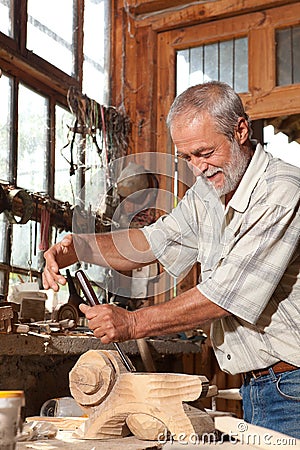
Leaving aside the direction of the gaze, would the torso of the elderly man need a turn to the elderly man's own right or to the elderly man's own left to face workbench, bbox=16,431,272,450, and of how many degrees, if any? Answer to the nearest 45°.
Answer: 0° — they already face it

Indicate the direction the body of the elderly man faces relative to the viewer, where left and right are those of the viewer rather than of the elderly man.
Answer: facing the viewer and to the left of the viewer

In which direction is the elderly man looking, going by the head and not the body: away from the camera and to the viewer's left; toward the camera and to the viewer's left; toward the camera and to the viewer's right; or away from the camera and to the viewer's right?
toward the camera and to the viewer's left
